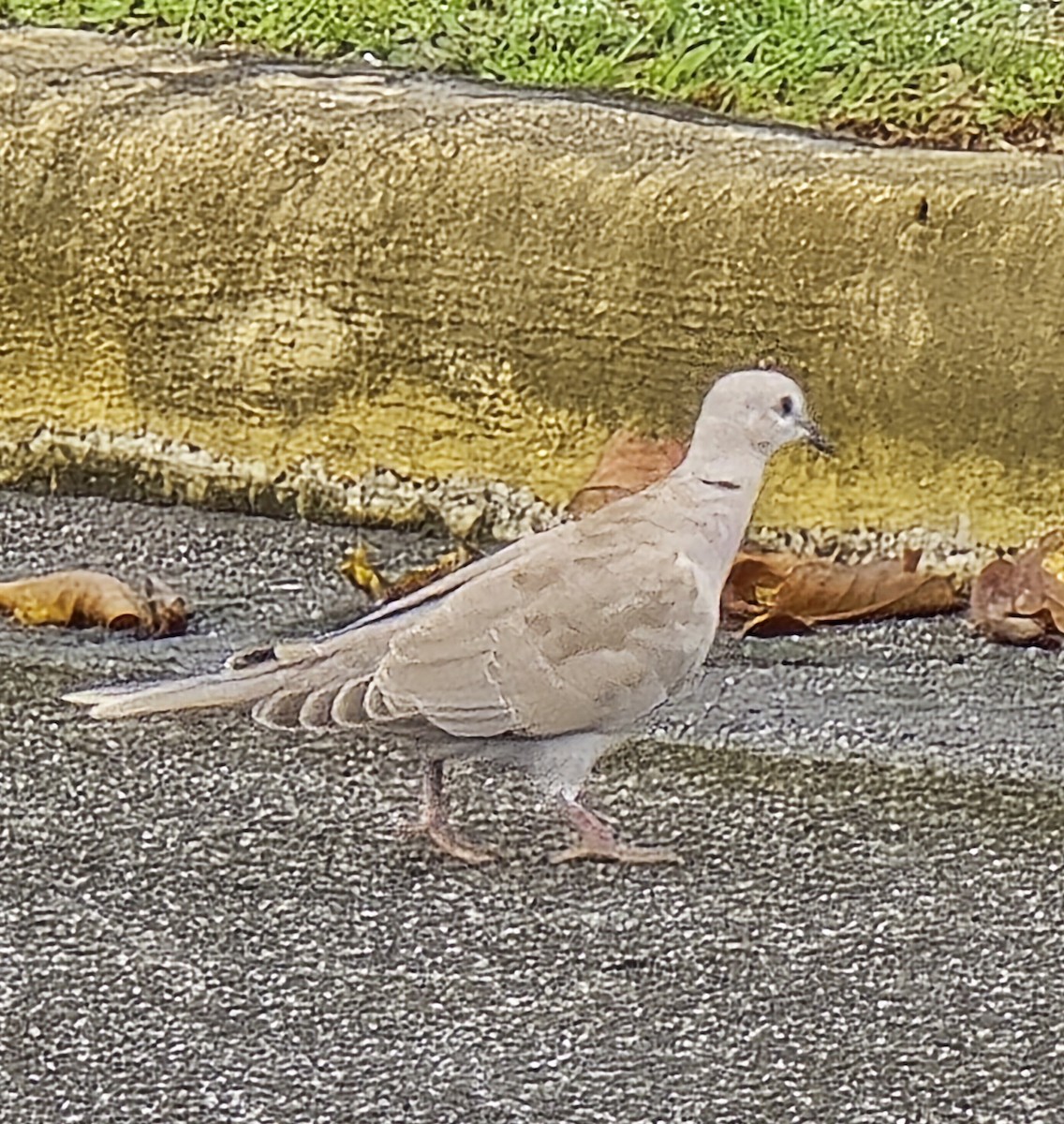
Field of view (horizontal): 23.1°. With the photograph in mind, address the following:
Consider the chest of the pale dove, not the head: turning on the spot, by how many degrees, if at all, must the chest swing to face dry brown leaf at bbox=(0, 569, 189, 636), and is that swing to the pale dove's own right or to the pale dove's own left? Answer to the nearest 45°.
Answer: approximately 135° to the pale dove's own left

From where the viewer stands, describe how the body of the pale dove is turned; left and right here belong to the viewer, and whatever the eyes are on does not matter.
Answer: facing to the right of the viewer

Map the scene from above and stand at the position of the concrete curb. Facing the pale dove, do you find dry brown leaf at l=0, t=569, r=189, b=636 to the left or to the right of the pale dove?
right

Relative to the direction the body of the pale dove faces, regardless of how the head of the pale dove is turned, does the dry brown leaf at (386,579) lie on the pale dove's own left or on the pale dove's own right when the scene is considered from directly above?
on the pale dove's own left

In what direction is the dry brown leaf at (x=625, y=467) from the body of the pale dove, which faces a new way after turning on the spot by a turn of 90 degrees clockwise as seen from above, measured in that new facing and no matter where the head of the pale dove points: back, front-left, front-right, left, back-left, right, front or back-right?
back
